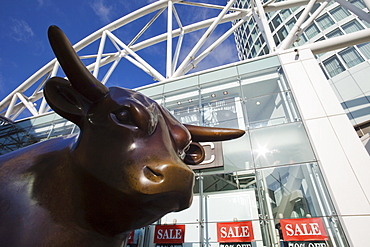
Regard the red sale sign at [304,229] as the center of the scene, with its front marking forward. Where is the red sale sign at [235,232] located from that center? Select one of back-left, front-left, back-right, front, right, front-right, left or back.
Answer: right

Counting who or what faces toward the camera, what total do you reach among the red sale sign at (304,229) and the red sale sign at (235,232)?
2

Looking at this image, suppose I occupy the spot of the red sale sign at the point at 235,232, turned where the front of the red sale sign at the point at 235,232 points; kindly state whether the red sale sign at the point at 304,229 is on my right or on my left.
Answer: on my left

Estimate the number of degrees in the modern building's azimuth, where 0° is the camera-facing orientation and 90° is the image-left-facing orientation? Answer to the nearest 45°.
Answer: approximately 45°

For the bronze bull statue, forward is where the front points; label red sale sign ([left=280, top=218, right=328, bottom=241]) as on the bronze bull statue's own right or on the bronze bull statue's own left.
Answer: on the bronze bull statue's own left

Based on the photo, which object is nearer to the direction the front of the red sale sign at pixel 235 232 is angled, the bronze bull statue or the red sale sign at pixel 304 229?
the bronze bull statue

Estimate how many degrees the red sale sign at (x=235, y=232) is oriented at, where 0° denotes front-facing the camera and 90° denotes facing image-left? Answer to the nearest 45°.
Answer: approximately 0°

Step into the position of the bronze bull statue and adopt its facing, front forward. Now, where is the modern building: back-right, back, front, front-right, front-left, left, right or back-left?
left

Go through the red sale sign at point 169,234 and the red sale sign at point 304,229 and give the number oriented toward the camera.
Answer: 2
